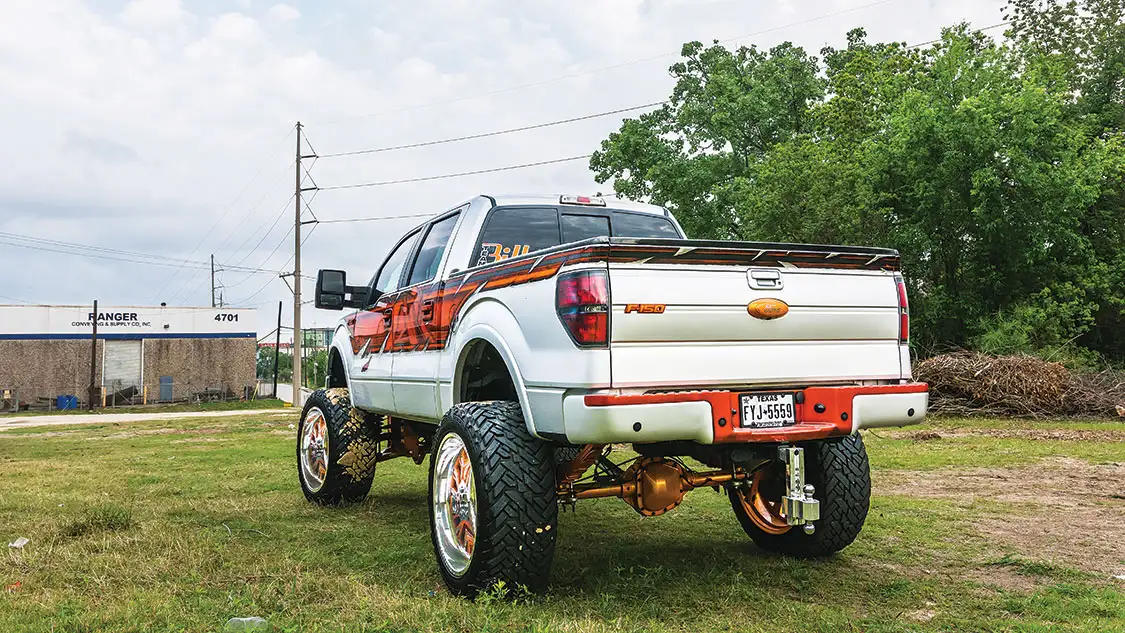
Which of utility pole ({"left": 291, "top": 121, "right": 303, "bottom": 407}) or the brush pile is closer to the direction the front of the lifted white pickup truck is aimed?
the utility pole

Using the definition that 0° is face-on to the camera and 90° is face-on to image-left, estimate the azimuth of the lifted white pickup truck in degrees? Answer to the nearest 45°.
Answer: approximately 135°

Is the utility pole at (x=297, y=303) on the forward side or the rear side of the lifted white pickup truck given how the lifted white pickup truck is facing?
on the forward side

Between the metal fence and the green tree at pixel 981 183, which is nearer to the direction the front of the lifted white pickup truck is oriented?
the metal fence

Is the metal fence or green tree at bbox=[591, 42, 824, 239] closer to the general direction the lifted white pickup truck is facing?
the metal fence

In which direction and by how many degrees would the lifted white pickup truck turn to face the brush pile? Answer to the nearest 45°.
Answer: approximately 90° to its right

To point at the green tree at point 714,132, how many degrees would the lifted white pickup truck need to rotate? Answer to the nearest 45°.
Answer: approximately 45° to its right

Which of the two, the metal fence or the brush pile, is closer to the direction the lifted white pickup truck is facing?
the metal fence

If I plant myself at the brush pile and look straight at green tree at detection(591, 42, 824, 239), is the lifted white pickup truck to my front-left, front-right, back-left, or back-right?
back-left
